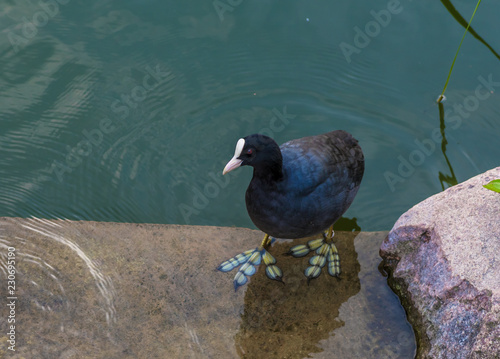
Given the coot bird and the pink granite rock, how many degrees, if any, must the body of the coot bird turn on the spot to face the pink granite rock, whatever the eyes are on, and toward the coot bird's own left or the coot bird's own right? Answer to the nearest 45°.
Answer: approximately 135° to the coot bird's own left

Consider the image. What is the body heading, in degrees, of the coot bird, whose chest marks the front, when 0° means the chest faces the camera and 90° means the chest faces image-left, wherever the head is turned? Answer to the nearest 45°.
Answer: approximately 45°
